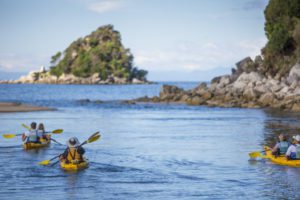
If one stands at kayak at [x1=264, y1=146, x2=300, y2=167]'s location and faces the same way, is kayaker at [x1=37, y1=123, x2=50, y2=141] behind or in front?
in front

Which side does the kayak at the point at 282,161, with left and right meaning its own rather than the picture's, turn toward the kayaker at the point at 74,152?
front

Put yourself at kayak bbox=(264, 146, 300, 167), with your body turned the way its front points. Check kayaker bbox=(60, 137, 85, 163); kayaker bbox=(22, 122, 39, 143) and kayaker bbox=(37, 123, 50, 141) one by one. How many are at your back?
0

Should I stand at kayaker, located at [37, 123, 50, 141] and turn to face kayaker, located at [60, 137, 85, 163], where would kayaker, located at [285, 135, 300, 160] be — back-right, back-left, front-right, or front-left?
front-left

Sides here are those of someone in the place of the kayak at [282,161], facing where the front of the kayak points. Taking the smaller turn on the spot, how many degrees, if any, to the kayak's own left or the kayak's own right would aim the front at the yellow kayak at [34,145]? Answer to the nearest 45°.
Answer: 0° — it already faces it

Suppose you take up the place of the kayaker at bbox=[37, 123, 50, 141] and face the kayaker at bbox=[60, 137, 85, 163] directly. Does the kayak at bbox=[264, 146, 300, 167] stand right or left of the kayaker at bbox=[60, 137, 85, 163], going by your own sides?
left

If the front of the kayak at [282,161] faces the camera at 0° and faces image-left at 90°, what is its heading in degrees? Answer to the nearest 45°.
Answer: approximately 90°

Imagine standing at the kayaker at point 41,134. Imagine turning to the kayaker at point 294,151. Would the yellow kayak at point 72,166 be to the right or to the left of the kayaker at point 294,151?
right
